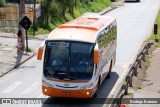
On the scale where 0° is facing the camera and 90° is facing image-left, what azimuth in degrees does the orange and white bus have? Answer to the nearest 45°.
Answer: approximately 0°
